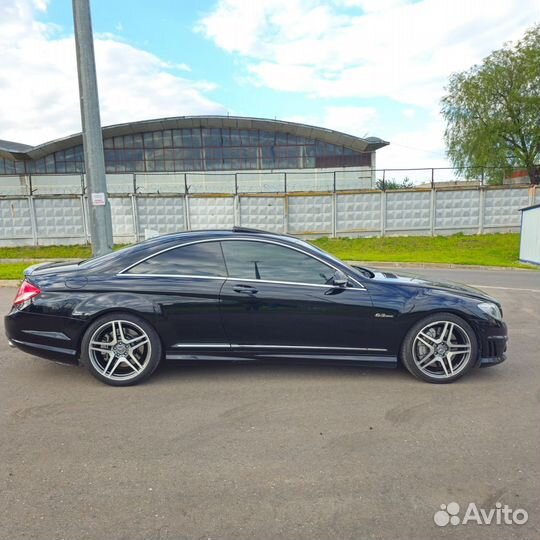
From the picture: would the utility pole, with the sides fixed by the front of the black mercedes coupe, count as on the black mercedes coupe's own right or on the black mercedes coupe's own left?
on the black mercedes coupe's own left

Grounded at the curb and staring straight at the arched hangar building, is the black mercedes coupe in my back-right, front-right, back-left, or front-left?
back-left

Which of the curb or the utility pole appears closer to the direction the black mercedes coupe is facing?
the curb

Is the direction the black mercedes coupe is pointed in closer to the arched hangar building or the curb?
the curb

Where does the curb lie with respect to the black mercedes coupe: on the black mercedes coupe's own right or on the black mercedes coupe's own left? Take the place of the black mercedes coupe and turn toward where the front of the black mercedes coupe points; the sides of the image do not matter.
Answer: on the black mercedes coupe's own left

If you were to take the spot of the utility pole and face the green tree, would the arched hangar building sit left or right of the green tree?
left

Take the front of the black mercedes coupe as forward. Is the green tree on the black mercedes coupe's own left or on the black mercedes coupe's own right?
on the black mercedes coupe's own left

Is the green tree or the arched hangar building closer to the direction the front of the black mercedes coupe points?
the green tree

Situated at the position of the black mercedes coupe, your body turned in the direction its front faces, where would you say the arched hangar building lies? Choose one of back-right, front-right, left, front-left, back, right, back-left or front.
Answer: left

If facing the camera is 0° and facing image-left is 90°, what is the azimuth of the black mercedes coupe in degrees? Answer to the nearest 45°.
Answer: approximately 270°

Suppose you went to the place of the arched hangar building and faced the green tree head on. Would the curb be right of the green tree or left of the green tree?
right
